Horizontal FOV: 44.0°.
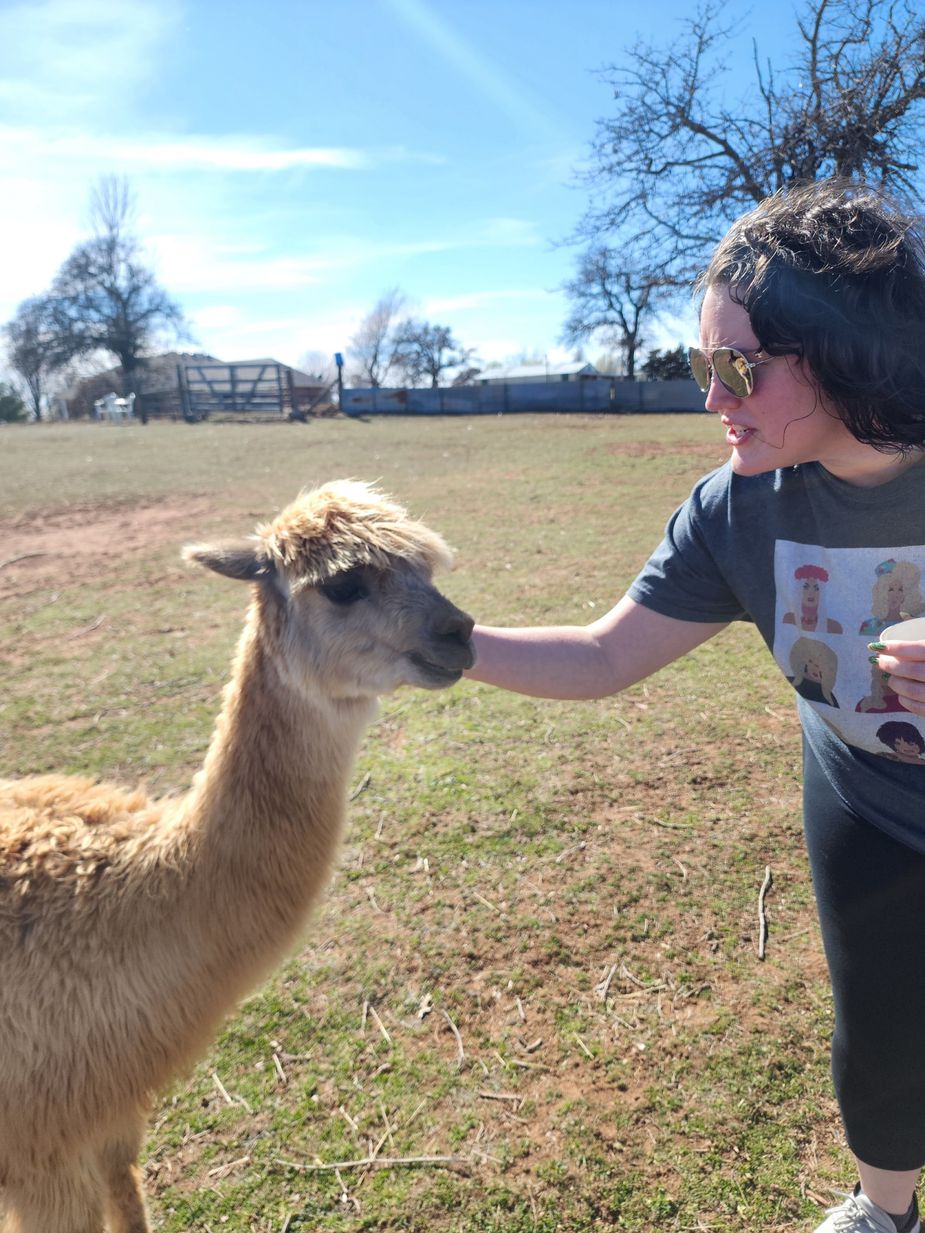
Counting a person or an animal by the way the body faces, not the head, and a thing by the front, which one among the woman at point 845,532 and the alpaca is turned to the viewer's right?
the alpaca

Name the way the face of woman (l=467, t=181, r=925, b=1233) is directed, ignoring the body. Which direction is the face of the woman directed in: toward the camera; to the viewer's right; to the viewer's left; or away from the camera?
to the viewer's left

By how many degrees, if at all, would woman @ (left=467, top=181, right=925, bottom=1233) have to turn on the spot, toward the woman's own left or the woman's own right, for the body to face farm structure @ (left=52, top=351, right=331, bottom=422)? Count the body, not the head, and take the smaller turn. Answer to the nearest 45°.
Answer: approximately 90° to the woman's own right

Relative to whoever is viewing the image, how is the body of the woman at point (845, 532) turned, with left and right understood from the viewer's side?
facing the viewer and to the left of the viewer

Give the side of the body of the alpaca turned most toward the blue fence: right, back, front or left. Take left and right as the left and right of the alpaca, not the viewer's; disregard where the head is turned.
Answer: left

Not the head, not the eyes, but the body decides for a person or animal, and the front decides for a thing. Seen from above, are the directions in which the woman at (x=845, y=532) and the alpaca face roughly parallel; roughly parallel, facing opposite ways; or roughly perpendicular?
roughly parallel, facing opposite ways

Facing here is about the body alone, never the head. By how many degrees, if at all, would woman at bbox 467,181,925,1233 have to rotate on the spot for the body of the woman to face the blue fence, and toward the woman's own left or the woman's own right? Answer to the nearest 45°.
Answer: approximately 135° to the woman's own right

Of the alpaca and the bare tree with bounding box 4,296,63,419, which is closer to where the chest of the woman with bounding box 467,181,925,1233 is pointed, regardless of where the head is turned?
the alpaca

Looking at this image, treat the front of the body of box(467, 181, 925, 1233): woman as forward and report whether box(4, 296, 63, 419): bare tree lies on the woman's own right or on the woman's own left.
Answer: on the woman's own right

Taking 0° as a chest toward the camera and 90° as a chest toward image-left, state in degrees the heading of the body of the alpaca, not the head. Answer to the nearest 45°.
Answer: approximately 270°

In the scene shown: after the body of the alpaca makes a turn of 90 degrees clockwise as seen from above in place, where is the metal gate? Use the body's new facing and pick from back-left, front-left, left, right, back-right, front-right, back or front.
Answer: back
